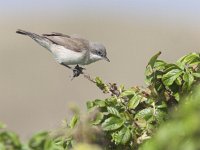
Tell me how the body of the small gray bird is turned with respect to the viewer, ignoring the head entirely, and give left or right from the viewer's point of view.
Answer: facing to the right of the viewer
